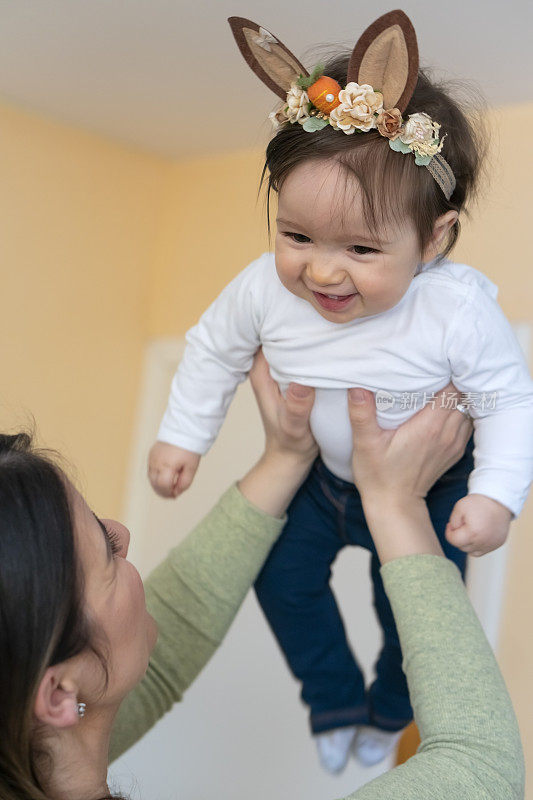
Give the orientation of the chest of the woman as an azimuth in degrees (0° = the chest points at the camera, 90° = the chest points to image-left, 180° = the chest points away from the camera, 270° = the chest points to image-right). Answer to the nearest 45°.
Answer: approximately 225°

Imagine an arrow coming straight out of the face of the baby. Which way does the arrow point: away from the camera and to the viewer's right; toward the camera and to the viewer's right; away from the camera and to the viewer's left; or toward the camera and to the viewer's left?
toward the camera and to the viewer's left

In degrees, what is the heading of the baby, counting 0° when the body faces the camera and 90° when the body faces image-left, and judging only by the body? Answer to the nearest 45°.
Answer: approximately 45°
